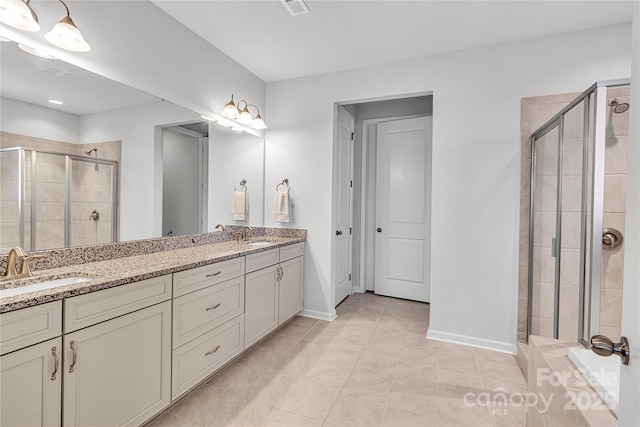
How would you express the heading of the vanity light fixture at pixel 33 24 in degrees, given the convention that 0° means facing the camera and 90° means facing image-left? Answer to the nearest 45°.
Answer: approximately 315°

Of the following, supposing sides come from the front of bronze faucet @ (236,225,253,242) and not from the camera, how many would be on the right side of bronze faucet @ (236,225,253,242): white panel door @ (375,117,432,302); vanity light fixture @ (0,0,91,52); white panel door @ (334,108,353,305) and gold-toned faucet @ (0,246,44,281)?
2

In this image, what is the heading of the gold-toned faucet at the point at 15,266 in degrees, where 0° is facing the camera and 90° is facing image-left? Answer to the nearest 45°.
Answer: approximately 315°

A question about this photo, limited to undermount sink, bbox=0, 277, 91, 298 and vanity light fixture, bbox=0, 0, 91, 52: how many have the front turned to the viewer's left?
0

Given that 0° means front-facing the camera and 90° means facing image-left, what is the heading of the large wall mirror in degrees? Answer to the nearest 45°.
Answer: approximately 315°

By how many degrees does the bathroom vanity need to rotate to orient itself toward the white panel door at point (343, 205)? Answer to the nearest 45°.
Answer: approximately 90° to its left
